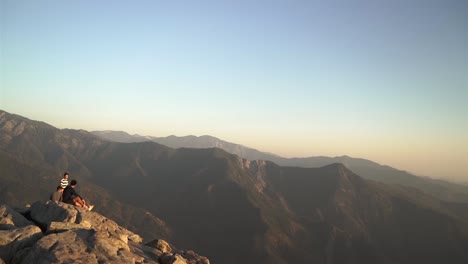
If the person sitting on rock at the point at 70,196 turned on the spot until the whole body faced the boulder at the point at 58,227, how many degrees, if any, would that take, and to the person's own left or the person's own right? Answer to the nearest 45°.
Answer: approximately 90° to the person's own right

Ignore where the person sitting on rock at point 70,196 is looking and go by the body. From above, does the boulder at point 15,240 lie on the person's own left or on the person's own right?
on the person's own right

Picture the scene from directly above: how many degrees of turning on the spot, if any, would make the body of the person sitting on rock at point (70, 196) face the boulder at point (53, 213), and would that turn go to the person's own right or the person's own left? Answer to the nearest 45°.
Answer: approximately 90° to the person's own right

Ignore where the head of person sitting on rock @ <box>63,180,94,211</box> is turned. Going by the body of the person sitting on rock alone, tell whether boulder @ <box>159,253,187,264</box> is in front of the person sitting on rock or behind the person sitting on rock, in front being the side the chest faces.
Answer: in front

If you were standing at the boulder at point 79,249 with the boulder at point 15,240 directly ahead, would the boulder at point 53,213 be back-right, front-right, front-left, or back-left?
front-right

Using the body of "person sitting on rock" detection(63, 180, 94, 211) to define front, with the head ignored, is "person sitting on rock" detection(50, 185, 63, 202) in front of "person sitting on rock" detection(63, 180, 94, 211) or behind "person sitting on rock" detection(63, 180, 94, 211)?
behind

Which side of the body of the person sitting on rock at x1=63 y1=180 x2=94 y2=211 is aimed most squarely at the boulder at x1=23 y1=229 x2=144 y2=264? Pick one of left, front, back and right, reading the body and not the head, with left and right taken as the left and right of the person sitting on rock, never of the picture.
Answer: right

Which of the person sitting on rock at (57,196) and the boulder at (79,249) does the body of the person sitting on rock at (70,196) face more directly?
the boulder

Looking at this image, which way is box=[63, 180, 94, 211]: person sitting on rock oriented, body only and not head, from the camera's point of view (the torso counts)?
to the viewer's right

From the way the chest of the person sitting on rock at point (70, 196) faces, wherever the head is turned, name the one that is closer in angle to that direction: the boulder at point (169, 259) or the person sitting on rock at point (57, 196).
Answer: the boulder
